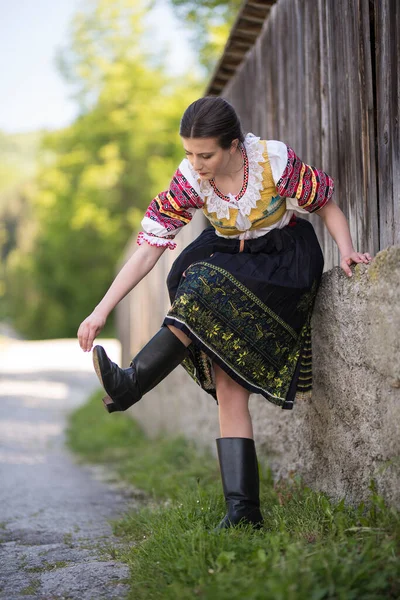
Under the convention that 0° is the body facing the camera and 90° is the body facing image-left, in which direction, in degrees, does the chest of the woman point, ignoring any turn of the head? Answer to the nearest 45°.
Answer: approximately 45°
